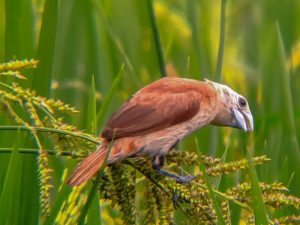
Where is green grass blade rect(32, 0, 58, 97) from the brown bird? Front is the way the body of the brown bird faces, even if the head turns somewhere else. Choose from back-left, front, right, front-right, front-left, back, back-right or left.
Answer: back

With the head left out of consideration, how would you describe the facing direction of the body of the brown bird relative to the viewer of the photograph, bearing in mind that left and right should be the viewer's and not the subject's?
facing to the right of the viewer
